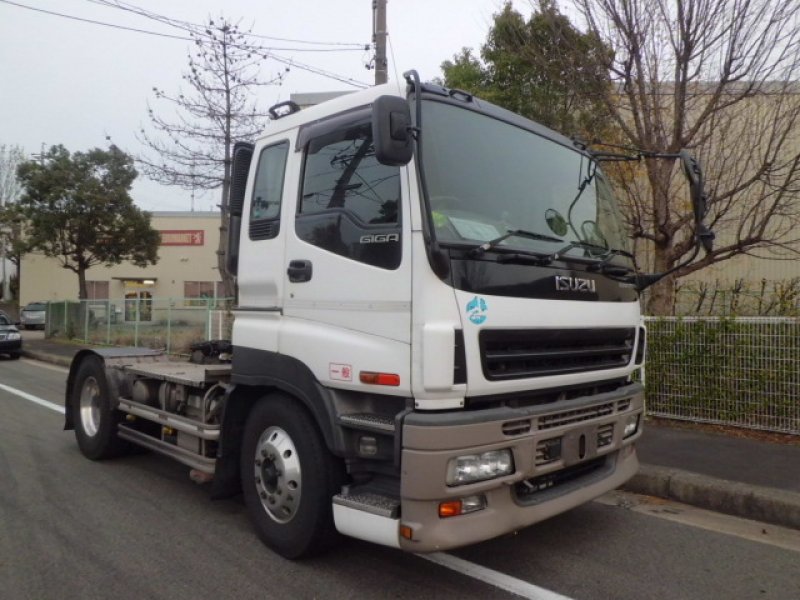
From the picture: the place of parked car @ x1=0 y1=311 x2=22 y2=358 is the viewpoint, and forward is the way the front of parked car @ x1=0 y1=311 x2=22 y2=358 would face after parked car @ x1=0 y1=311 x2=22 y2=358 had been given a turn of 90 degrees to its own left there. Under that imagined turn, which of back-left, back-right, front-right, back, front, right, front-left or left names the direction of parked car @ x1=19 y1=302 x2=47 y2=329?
front-left

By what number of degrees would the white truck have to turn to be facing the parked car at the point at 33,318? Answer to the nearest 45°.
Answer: approximately 180°

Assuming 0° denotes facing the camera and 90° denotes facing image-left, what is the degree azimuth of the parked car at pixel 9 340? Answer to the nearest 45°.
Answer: approximately 315°

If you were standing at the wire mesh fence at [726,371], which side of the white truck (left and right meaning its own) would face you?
left

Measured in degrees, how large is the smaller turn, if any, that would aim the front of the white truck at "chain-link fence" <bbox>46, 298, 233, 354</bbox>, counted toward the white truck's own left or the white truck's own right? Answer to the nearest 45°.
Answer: approximately 180°

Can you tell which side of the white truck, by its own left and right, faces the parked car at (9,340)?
back

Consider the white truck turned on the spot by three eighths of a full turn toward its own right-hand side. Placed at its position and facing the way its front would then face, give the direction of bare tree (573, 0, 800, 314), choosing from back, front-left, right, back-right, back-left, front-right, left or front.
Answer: back-right
